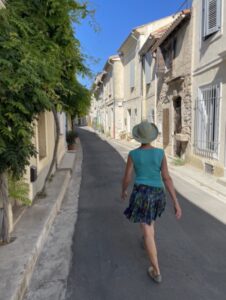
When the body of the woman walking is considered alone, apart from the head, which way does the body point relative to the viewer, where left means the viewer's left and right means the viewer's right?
facing away from the viewer

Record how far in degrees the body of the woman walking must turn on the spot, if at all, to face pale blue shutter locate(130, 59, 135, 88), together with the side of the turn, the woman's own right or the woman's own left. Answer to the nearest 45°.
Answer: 0° — they already face it

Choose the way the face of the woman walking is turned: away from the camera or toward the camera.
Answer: away from the camera

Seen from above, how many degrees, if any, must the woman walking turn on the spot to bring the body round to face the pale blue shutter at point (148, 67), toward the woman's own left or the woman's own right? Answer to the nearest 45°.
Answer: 0° — they already face it

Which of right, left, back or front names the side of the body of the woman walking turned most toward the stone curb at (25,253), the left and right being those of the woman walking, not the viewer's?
left

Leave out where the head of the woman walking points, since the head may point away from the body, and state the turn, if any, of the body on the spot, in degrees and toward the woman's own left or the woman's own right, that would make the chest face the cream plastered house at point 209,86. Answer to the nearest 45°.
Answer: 0° — they already face it

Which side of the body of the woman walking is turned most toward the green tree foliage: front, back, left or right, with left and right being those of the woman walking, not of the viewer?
left
